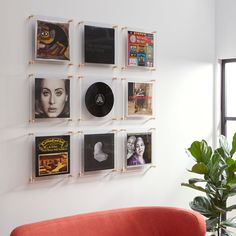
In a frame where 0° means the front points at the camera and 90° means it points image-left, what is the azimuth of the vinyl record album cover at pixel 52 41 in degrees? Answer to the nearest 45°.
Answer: approximately 315°

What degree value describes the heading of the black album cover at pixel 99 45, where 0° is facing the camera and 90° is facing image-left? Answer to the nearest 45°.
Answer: approximately 315°

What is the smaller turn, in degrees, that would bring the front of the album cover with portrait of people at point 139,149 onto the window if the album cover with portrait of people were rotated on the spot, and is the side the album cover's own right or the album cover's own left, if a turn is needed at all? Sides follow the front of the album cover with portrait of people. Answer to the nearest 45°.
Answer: approximately 90° to the album cover's own left

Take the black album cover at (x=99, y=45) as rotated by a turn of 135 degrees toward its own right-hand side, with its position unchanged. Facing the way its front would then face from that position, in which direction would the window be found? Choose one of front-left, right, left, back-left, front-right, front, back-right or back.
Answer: back-right
